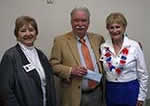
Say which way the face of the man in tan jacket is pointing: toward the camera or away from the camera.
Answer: toward the camera

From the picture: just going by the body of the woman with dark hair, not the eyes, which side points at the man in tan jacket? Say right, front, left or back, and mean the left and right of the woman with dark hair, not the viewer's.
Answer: left

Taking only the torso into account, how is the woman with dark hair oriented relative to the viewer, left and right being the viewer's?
facing the viewer and to the right of the viewer
